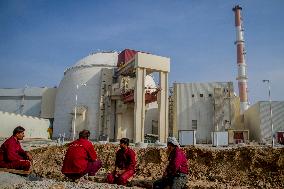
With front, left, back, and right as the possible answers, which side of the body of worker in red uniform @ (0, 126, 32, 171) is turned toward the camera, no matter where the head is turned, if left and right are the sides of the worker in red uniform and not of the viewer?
right

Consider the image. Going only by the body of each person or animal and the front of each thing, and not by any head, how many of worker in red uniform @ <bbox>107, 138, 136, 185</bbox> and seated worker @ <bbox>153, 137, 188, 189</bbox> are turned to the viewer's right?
0

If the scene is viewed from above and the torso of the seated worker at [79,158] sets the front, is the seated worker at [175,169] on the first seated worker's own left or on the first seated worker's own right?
on the first seated worker's own right

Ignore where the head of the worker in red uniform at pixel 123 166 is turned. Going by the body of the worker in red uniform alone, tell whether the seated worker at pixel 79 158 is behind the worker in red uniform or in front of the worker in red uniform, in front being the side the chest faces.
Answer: in front

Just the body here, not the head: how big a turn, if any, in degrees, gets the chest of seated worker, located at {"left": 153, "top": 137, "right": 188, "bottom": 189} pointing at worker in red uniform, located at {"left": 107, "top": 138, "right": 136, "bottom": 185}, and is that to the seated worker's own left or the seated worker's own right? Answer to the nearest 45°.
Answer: approximately 45° to the seated worker's own right

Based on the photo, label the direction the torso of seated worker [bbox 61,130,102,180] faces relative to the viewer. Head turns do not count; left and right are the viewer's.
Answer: facing away from the viewer and to the right of the viewer

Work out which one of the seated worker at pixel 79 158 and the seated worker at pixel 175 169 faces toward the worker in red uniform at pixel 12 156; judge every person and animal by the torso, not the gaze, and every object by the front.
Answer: the seated worker at pixel 175 169

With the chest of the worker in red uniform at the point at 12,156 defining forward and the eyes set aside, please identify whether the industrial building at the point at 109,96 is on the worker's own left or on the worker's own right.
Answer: on the worker's own left

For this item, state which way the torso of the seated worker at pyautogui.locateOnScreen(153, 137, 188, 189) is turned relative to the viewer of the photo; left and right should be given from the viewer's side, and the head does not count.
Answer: facing to the left of the viewer

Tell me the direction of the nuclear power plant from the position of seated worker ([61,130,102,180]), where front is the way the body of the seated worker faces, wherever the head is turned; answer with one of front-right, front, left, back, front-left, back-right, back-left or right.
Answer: front-left
